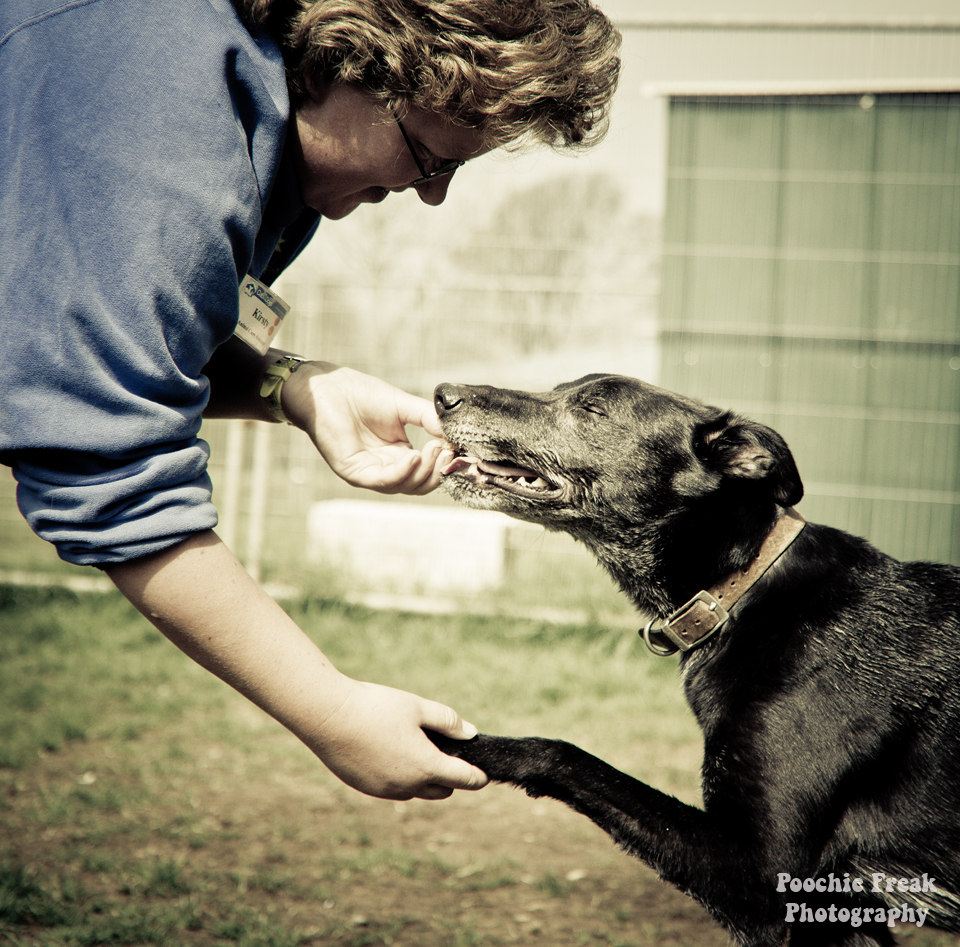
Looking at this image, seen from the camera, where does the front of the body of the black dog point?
to the viewer's left

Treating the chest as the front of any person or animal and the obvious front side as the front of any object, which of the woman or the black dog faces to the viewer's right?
the woman

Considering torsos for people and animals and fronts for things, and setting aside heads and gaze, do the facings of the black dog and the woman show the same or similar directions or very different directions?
very different directions

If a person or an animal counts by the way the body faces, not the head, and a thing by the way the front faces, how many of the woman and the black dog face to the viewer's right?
1

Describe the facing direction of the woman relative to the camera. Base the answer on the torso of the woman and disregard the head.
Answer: to the viewer's right
